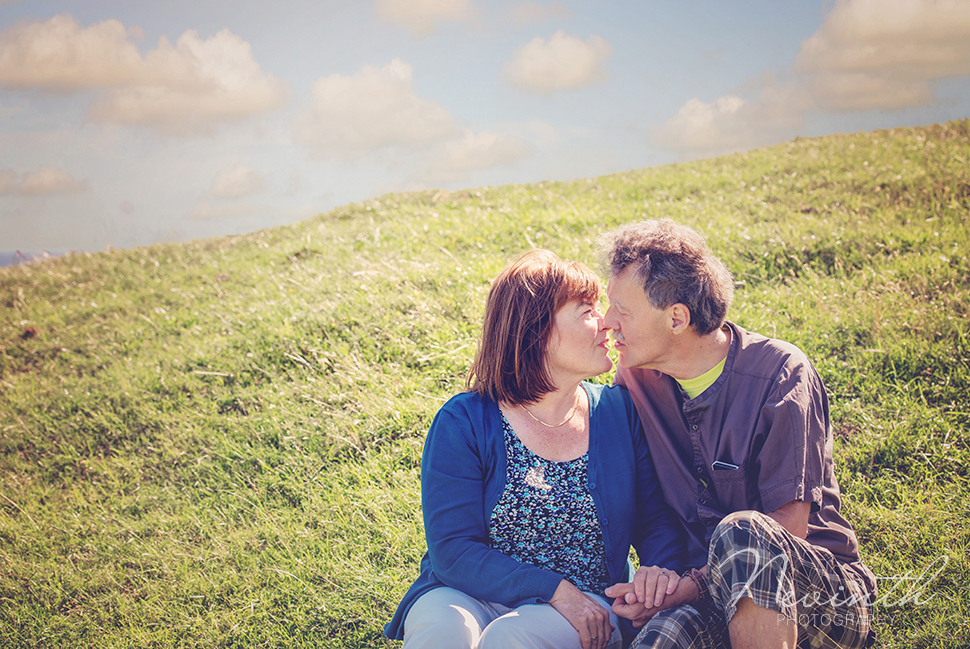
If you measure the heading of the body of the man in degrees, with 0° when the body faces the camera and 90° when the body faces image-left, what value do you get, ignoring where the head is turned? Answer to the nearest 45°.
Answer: approximately 45°

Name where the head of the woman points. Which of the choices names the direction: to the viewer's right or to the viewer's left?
to the viewer's right

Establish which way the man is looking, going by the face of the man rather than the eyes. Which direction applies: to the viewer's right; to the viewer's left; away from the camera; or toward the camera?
to the viewer's left
